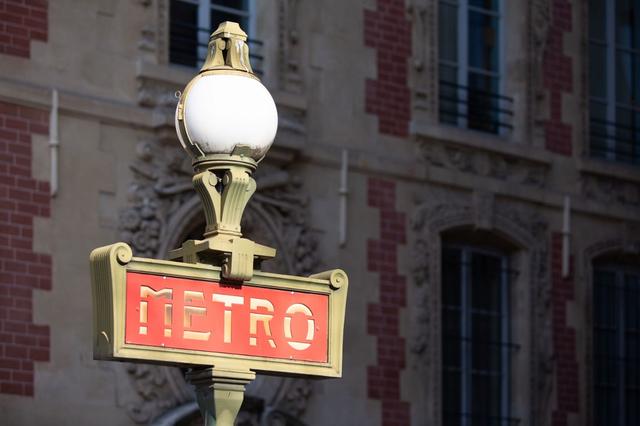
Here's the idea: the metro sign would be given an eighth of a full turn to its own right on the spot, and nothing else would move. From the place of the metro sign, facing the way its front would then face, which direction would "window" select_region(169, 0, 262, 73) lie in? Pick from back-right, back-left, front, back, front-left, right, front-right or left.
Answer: back

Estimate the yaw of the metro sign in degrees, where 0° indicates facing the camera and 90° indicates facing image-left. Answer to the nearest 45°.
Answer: approximately 315°
